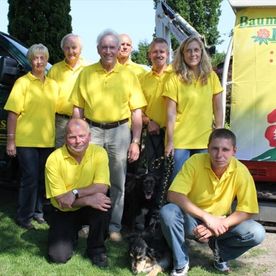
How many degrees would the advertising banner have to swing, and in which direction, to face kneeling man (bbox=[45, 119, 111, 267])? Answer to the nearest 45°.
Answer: approximately 45° to its right

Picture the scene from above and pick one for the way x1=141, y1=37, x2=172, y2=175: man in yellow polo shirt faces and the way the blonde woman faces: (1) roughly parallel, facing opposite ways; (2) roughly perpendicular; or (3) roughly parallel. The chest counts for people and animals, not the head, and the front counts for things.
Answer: roughly parallel

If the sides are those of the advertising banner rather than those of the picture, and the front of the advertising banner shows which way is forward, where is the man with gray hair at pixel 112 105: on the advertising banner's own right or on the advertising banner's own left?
on the advertising banner's own right

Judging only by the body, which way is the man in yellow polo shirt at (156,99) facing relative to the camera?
toward the camera

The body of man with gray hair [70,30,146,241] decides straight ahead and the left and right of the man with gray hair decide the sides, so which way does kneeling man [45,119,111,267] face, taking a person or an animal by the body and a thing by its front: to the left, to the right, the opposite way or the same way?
the same way

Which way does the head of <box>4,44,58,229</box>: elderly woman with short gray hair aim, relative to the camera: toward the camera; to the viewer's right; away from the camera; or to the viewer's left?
toward the camera

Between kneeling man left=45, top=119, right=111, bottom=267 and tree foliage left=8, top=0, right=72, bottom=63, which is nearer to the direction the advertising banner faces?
the kneeling man

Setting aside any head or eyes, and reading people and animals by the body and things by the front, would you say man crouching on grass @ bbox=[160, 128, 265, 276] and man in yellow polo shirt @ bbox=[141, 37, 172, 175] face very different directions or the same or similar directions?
same or similar directions

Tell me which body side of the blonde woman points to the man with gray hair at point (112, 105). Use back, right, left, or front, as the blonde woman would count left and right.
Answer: right

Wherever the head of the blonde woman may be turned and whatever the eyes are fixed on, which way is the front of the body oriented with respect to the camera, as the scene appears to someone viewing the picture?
toward the camera

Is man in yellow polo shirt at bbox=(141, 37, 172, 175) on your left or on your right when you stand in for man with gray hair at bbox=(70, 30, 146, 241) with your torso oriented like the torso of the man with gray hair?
on your left

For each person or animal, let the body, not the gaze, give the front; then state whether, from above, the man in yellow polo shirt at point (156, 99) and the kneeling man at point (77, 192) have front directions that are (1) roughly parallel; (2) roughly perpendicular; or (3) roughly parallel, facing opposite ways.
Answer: roughly parallel

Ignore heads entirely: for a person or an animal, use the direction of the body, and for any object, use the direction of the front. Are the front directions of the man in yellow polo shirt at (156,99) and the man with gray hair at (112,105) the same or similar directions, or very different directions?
same or similar directions

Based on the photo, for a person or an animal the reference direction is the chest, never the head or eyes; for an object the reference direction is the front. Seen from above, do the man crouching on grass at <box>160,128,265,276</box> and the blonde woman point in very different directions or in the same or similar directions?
same or similar directions
